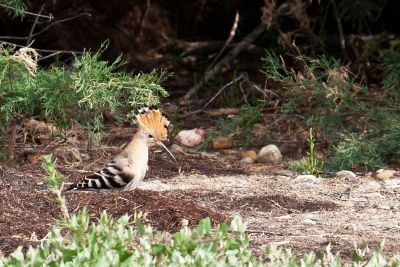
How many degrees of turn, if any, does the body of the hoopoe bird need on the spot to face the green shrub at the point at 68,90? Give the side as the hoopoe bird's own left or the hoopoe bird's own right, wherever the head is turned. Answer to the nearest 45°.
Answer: approximately 135° to the hoopoe bird's own left

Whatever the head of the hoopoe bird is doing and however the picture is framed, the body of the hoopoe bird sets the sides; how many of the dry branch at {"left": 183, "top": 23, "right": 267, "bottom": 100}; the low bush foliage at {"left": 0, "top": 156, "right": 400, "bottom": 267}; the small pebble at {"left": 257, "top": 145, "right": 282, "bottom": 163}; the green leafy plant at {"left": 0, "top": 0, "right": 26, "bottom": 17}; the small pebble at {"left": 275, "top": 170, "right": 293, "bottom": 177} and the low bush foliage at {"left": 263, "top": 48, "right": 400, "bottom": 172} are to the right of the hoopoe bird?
1

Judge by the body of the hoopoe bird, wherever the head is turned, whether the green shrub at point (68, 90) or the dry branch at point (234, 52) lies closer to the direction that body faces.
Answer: the dry branch

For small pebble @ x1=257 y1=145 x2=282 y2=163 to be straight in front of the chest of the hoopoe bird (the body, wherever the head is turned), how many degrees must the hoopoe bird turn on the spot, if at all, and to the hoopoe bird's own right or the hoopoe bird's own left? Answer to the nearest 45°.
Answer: approximately 45° to the hoopoe bird's own left

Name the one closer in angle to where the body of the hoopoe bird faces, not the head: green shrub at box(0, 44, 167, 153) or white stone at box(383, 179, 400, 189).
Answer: the white stone

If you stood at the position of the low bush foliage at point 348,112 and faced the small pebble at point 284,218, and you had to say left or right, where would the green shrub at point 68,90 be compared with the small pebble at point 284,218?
right

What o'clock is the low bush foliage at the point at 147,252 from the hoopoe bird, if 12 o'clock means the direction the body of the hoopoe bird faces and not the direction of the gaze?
The low bush foliage is roughly at 3 o'clock from the hoopoe bird.

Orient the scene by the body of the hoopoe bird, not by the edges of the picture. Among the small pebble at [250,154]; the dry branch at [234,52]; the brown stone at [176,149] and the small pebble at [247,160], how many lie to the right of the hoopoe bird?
0

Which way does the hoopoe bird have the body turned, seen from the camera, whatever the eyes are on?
to the viewer's right

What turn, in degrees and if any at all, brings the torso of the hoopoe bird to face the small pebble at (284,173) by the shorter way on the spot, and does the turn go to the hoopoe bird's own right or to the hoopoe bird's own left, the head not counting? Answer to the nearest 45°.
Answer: approximately 45° to the hoopoe bird's own left

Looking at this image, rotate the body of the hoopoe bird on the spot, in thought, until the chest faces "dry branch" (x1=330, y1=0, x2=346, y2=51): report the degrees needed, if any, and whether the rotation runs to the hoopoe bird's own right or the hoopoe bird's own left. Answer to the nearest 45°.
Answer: approximately 45° to the hoopoe bird's own left

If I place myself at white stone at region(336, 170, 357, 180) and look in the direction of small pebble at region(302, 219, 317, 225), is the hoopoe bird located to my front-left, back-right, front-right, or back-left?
front-right

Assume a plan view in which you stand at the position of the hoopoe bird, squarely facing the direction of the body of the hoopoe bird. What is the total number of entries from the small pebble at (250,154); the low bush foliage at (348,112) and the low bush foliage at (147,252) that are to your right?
1

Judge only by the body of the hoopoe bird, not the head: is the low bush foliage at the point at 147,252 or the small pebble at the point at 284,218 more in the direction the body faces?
the small pebble

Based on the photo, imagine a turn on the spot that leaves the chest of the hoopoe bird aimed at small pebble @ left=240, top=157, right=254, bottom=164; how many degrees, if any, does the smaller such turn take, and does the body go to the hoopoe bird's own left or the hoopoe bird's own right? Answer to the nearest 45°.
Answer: approximately 45° to the hoopoe bird's own left
